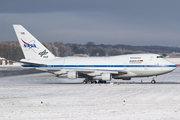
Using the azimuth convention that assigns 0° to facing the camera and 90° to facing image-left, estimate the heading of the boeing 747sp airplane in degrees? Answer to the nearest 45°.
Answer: approximately 270°
